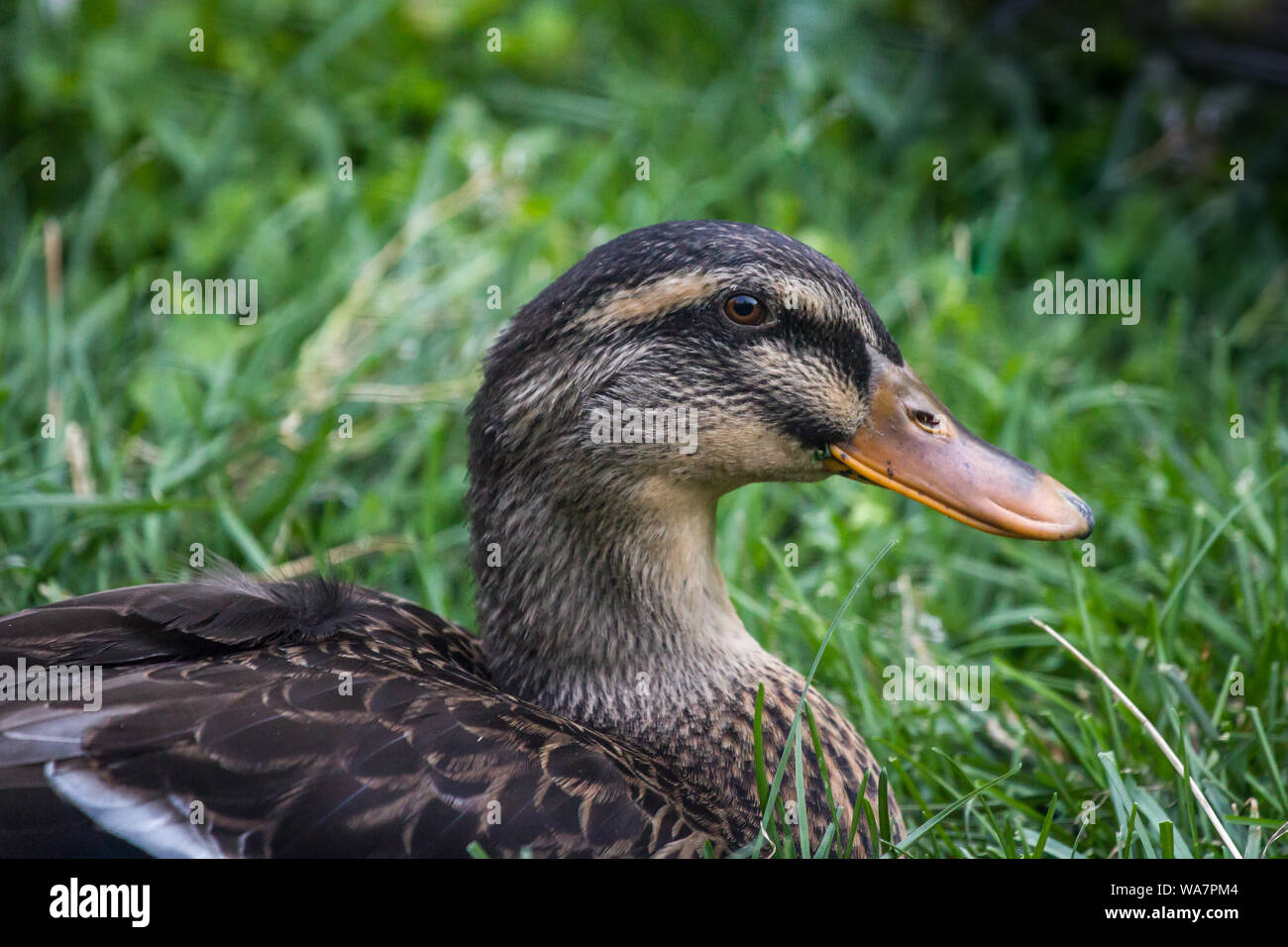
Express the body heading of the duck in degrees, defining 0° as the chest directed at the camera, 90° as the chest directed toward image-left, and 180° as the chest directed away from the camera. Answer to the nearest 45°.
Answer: approximately 270°
